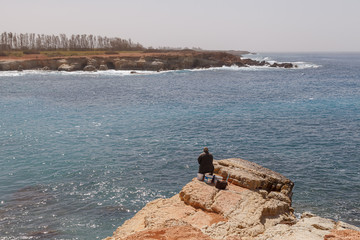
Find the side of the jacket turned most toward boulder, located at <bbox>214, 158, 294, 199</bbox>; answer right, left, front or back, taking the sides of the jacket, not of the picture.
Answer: right

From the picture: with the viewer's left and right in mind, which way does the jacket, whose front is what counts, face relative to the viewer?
facing away from the viewer

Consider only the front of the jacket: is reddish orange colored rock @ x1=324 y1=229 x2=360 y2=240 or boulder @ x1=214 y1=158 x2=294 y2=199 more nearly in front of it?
the boulder

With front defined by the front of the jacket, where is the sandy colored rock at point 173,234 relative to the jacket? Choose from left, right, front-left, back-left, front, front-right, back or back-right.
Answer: back

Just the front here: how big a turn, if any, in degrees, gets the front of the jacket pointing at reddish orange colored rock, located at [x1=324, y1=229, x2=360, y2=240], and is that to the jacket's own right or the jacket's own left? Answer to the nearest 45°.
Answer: approximately 135° to the jacket's own right

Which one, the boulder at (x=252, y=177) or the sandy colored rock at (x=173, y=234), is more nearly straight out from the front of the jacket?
the boulder
